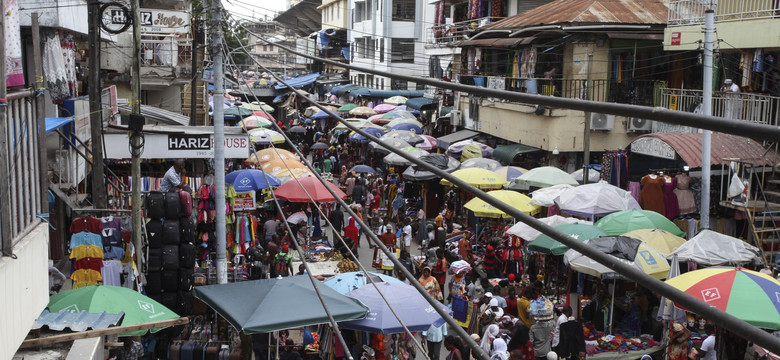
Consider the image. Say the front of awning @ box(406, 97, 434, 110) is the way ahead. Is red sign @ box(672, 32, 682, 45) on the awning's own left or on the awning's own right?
on the awning's own left

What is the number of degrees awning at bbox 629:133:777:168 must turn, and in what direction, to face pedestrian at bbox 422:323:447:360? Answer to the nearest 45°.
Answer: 0° — it already faces them

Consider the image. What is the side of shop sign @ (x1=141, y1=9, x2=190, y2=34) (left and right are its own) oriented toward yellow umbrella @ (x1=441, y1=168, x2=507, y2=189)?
left

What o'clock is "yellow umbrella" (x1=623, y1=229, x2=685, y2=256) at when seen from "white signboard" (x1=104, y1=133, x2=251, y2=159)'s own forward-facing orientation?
The yellow umbrella is roughly at 10 o'clock from the white signboard.

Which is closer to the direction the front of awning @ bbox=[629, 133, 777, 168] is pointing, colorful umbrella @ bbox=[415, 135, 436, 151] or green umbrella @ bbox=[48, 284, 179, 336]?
the green umbrella

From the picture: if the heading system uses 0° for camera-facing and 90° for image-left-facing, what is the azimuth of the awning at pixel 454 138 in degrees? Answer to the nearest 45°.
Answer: approximately 45°

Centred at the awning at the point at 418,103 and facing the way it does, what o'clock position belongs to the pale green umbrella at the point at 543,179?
The pale green umbrella is roughly at 10 o'clock from the awning.

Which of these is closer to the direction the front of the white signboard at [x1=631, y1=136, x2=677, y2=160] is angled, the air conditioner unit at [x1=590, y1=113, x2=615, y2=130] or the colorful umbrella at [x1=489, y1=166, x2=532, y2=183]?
the colorful umbrella

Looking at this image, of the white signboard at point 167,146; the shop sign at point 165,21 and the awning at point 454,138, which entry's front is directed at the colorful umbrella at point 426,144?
the awning

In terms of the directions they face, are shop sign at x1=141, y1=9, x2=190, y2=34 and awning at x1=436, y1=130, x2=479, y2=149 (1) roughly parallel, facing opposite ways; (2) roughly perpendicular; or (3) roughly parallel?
roughly perpendicular

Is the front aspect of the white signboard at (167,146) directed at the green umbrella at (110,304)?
yes

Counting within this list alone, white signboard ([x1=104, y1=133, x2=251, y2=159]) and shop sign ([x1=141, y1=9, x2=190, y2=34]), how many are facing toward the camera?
2
